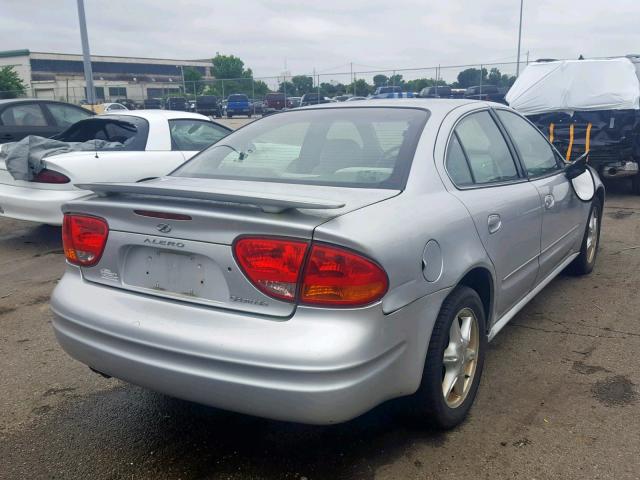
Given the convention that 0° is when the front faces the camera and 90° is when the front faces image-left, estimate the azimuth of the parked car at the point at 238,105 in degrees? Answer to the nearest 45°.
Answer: approximately 0°

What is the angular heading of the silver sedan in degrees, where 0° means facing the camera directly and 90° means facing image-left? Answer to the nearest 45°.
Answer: approximately 225°

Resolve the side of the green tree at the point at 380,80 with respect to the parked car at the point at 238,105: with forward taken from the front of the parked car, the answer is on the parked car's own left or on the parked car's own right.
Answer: on the parked car's own left

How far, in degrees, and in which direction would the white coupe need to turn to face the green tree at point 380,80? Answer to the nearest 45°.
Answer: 0° — it already faces it

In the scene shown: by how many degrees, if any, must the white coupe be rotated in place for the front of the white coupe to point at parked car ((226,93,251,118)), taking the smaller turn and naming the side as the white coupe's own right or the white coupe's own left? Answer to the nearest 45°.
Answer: approximately 45° to the white coupe's own left

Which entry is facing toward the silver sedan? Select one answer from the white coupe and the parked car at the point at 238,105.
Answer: the parked car

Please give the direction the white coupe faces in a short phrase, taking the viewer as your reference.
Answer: facing away from the viewer and to the right of the viewer

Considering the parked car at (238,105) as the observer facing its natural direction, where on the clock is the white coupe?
The white coupe is roughly at 12 o'clock from the parked car.

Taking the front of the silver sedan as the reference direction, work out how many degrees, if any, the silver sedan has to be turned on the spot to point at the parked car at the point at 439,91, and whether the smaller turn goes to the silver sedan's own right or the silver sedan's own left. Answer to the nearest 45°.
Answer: approximately 45° to the silver sedan's own left
